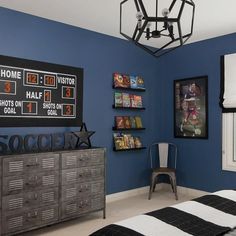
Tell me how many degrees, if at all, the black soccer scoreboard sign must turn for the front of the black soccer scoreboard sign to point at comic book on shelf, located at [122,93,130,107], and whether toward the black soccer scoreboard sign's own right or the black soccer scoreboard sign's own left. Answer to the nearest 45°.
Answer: approximately 90° to the black soccer scoreboard sign's own left

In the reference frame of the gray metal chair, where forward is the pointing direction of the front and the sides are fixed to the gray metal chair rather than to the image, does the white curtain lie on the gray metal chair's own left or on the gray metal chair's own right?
on the gray metal chair's own left

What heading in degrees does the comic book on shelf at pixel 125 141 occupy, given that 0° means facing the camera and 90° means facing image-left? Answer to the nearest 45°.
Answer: approximately 315°

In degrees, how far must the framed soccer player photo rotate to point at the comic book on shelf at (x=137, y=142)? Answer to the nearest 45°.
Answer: approximately 45° to its right

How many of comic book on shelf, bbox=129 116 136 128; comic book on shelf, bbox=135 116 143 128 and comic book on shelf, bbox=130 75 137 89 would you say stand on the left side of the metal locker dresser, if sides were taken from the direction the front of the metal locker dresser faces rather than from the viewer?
3

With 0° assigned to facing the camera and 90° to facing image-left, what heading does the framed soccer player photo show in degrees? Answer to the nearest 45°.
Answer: approximately 45°
